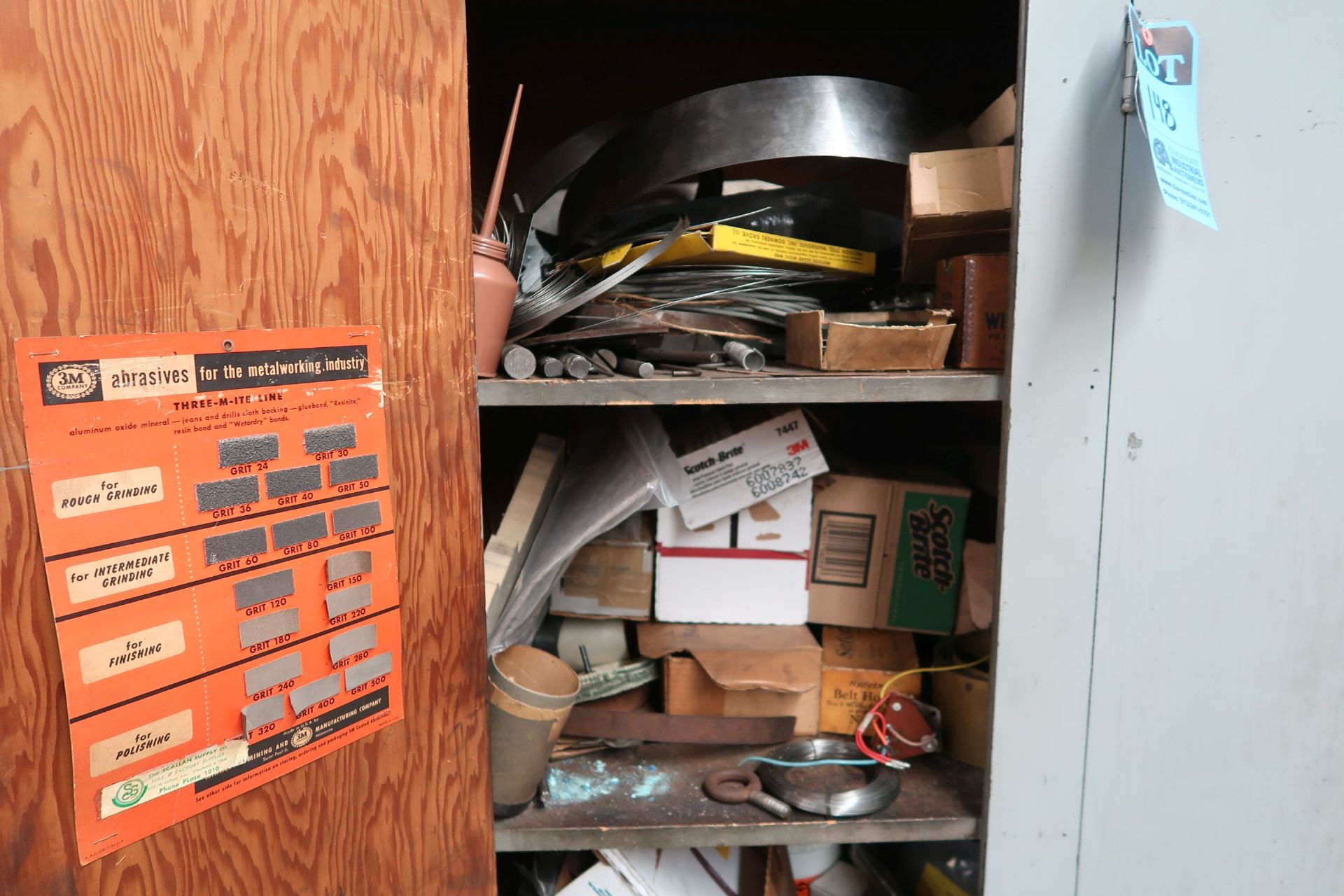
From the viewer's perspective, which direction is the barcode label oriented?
toward the camera

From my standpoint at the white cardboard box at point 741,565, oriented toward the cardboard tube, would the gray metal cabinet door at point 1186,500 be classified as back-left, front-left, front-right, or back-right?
back-left

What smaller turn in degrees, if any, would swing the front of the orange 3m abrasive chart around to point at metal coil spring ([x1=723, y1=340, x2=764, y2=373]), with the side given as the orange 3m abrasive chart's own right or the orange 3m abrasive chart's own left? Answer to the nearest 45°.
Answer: approximately 45° to the orange 3m abrasive chart's own left

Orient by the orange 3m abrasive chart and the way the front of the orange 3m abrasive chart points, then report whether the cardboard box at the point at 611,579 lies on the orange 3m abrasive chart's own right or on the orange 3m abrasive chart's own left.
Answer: on the orange 3m abrasive chart's own left

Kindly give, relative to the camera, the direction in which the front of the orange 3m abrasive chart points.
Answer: facing the viewer and to the right of the viewer

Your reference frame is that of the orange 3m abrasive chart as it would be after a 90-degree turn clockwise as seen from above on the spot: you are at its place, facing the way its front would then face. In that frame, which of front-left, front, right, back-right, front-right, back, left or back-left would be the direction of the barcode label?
back-left
